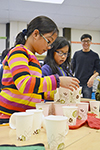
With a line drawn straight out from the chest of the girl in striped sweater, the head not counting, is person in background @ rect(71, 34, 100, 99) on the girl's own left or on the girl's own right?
on the girl's own left

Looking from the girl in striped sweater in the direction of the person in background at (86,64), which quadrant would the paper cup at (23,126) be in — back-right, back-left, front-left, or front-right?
back-right

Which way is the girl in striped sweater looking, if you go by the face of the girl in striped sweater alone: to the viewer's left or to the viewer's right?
to the viewer's right

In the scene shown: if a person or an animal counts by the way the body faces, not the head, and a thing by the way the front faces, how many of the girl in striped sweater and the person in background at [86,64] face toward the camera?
1

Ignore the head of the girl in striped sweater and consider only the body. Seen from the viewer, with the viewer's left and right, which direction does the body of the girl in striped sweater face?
facing to the right of the viewer

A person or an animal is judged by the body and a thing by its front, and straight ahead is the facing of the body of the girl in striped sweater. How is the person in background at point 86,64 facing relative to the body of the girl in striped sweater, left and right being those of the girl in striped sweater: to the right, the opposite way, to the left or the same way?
to the right

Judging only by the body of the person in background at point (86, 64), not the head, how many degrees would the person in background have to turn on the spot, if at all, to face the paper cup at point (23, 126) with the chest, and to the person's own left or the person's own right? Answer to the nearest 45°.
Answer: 0° — they already face it

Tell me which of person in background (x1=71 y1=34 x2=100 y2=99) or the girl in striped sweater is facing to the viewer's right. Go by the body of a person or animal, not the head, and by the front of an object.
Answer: the girl in striped sweater

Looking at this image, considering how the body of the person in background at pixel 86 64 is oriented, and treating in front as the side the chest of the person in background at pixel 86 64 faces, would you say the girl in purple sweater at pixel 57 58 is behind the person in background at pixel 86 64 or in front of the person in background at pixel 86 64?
in front
